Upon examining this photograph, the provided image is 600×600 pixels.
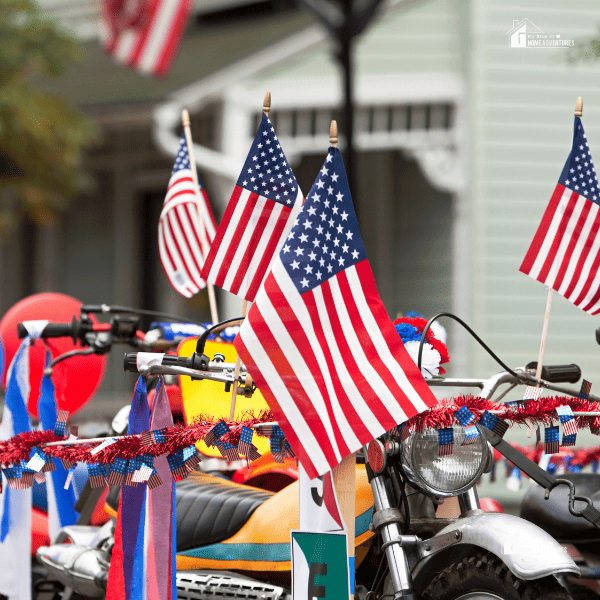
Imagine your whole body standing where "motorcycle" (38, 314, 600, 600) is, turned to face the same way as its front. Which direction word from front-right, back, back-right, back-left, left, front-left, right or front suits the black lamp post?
back-left

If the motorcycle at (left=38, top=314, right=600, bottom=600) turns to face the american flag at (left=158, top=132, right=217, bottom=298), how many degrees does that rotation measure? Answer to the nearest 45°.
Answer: approximately 180°

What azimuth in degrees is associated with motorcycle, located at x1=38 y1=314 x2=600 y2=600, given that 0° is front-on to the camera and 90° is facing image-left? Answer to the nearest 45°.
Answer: approximately 315°

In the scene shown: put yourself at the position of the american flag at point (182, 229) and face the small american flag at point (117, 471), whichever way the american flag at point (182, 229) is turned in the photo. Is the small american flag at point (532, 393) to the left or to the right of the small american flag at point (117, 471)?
left

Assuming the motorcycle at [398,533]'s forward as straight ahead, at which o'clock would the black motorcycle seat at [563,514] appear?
The black motorcycle seat is roughly at 9 o'clock from the motorcycle.

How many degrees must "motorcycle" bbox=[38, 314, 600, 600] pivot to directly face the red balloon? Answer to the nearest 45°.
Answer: approximately 180°
